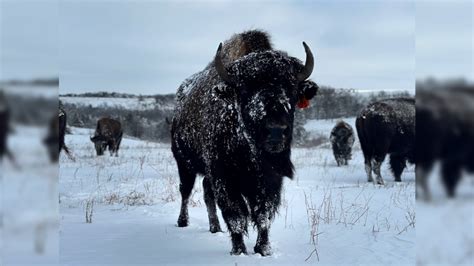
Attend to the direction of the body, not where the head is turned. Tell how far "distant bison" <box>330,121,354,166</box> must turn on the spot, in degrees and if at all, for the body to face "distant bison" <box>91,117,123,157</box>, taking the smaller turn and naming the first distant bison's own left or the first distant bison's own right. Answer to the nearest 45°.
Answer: approximately 90° to the first distant bison's own right

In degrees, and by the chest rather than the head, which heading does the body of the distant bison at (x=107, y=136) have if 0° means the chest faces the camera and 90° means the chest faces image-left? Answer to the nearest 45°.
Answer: approximately 45°

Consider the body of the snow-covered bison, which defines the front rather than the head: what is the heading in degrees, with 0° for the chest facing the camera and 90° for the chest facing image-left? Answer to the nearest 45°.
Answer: approximately 315°

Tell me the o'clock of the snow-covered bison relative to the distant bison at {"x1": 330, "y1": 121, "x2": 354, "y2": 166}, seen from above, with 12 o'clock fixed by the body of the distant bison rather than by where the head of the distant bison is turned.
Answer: The snow-covered bison is roughly at 12 o'clock from the distant bison.

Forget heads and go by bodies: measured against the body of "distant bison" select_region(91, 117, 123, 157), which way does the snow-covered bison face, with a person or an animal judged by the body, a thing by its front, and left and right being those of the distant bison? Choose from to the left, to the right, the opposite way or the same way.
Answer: to the left
